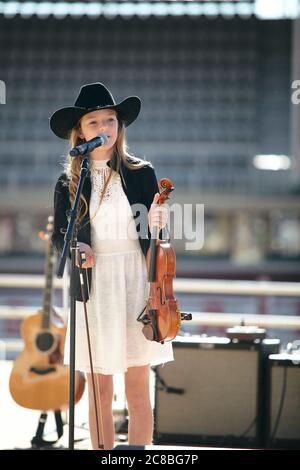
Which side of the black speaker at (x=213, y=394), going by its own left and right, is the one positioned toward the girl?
front

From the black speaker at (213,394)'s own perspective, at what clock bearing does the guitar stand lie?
The guitar stand is roughly at 3 o'clock from the black speaker.

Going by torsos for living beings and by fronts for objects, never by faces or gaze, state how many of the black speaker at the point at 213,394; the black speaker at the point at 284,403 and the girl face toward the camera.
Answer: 3

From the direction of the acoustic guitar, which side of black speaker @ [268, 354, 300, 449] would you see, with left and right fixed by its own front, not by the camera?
right

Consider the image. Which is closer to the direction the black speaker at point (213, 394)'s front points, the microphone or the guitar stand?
the microphone

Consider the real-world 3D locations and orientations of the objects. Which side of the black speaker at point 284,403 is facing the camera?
front

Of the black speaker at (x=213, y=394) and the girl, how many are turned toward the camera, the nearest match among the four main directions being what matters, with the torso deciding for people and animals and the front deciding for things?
2

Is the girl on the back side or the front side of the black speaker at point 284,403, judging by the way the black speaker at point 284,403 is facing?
on the front side
